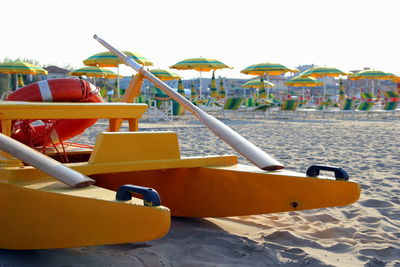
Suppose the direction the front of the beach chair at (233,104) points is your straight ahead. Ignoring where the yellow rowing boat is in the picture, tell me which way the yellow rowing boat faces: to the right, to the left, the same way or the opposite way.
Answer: to the left

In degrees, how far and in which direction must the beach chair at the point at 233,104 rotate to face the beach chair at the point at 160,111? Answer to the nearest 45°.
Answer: approximately 45° to its right

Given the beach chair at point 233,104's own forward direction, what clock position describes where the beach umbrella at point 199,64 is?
The beach umbrella is roughly at 3 o'clock from the beach chair.

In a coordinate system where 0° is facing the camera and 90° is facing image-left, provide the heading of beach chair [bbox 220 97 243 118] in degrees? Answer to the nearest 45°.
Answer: approximately 45°

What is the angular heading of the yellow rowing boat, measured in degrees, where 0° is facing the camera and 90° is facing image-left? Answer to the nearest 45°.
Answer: approximately 315°

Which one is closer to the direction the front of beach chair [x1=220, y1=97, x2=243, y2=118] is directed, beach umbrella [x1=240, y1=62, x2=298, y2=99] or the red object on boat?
the red object on boat

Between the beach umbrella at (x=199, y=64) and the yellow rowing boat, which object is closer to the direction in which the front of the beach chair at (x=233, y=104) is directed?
the yellow rowing boat
